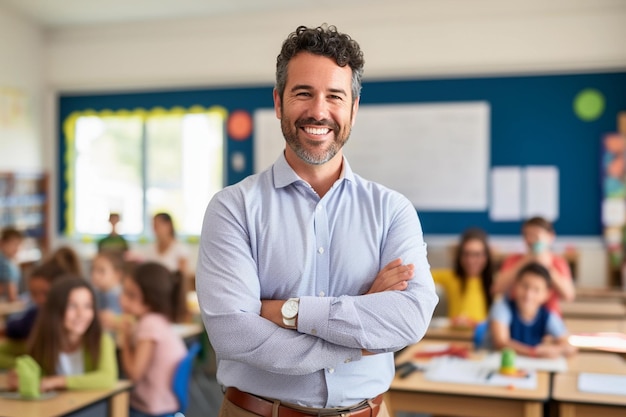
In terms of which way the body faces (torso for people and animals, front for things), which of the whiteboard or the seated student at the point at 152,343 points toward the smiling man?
the whiteboard

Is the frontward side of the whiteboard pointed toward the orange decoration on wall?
no

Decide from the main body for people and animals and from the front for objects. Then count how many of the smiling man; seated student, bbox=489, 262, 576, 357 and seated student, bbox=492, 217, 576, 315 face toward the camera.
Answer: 3

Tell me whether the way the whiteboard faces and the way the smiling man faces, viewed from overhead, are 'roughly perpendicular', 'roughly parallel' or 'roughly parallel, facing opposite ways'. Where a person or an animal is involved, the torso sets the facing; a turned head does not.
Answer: roughly parallel

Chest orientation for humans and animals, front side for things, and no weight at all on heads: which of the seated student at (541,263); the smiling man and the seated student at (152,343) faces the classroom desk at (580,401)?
the seated student at (541,263)

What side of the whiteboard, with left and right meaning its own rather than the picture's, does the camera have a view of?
front

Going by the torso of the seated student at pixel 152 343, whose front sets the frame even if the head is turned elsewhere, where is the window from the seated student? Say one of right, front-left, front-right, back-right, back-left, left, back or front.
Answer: right

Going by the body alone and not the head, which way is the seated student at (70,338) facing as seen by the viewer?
toward the camera

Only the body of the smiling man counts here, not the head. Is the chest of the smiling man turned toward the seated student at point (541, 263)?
no

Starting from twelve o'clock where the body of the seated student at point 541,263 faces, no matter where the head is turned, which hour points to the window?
The window is roughly at 4 o'clock from the seated student.

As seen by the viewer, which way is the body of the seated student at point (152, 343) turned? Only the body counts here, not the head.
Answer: to the viewer's left

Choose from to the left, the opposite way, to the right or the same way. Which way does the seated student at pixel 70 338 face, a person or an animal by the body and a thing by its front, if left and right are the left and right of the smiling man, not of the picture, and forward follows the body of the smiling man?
the same way

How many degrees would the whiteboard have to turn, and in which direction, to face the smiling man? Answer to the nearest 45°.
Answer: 0° — it already faces them

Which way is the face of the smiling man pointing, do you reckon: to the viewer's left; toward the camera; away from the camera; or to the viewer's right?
toward the camera

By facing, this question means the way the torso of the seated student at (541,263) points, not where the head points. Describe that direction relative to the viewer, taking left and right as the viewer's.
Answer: facing the viewer

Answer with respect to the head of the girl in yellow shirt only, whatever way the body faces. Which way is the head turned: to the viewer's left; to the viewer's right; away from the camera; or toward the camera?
toward the camera

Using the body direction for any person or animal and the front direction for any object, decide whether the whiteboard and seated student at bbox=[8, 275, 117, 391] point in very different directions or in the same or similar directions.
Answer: same or similar directions

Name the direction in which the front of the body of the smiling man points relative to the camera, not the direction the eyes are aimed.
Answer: toward the camera

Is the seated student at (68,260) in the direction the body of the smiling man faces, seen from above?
no
